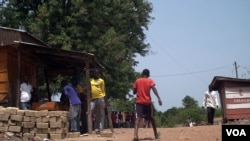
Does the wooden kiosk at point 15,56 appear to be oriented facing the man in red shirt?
yes

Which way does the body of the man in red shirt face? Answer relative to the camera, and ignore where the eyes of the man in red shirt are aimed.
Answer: away from the camera

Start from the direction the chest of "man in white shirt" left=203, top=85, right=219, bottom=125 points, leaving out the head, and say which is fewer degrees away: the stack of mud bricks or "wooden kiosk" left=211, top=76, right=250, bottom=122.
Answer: the stack of mud bricks

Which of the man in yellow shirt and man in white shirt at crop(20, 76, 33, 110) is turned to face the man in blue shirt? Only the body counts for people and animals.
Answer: the man in yellow shirt

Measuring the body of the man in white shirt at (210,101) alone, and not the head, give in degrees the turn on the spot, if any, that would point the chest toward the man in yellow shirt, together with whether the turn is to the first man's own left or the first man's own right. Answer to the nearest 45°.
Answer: approximately 45° to the first man's own right
